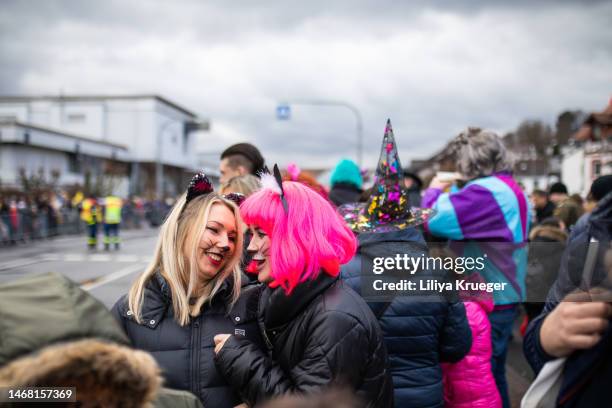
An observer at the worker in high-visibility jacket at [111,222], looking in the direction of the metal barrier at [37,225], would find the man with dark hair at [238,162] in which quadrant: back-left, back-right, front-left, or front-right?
back-left

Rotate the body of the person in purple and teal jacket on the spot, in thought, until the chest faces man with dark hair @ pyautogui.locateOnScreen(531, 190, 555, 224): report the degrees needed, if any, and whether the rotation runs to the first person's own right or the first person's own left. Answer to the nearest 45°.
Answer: approximately 45° to the first person's own right

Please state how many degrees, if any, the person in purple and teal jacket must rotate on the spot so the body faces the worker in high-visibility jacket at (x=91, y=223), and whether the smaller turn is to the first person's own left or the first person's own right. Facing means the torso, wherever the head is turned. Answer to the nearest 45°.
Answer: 0° — they already face them

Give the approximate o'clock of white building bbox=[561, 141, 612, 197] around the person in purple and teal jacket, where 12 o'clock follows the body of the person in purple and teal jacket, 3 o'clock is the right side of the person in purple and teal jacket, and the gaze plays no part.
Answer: The white building is roughly at 2 o'clock from the person in purple and teal jacket.

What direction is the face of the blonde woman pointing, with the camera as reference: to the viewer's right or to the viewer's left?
to the viewer's right

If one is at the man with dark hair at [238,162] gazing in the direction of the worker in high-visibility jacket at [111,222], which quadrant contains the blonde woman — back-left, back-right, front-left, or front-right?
back-left

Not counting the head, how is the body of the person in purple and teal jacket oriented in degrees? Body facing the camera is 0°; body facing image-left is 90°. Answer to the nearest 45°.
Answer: approximately 135°

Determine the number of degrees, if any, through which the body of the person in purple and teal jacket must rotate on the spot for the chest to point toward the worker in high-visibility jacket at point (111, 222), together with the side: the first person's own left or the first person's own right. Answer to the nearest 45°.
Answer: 0° — they already face them
